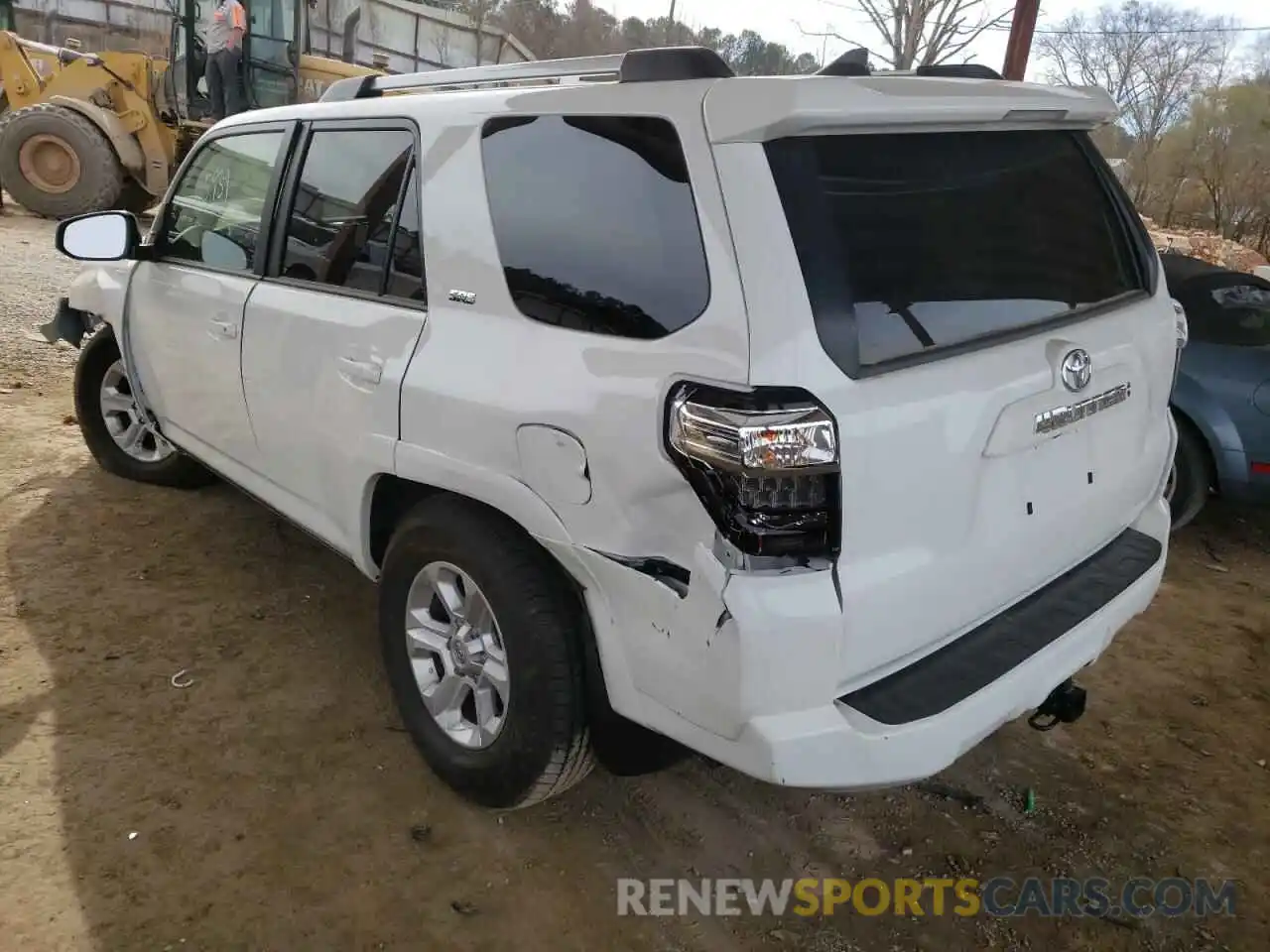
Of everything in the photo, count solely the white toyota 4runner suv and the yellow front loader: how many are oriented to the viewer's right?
0

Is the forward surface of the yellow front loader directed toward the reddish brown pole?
no

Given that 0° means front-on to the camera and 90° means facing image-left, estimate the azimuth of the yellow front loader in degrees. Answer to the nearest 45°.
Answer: approximately 90°

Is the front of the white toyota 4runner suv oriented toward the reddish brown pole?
no

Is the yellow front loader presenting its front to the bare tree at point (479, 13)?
no

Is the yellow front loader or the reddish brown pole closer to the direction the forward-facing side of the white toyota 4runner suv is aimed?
the yellow front loader

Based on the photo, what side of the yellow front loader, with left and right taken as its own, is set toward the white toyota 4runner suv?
left

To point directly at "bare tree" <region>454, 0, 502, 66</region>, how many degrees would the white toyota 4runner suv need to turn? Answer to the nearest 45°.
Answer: approximately 45° to its right

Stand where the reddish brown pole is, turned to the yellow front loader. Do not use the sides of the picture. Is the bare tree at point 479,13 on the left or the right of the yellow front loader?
right

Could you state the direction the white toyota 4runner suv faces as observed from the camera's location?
facing away from the viewer and to the left of the viewer

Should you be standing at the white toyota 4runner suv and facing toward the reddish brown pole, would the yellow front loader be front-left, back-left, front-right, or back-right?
front-left
